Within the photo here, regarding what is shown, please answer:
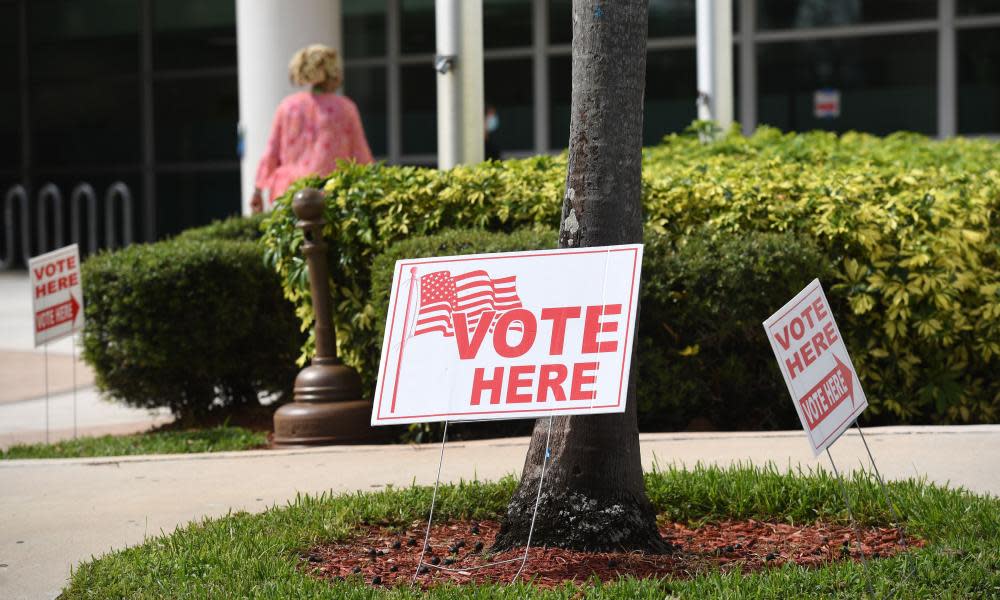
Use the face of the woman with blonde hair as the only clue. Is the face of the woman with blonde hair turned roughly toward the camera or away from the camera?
away from the camera

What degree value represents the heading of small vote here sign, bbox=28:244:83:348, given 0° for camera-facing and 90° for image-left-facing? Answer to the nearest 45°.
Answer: approximately 315°

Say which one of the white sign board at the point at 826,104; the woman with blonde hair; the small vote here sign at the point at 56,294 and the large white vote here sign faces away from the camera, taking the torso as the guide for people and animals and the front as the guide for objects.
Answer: the woman with blonde hair

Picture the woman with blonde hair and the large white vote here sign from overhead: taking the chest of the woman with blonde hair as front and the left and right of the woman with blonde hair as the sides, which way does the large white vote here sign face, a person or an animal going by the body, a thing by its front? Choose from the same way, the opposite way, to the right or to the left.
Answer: the opposite way

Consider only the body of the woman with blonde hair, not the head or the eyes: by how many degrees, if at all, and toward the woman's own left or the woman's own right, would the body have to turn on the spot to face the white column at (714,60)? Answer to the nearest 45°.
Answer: approximately 45° to the woman's own right

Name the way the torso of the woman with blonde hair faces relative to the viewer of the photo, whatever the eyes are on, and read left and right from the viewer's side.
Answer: facing away from the viewer
